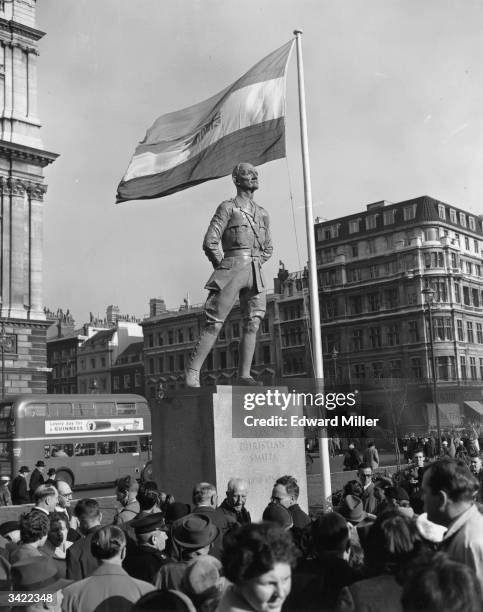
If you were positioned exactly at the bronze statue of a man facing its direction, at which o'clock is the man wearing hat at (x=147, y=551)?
The man wearing hat is roughly at 2 o'clock from the bronze statue of a man.

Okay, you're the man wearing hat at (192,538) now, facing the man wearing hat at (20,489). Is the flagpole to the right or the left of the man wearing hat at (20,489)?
right

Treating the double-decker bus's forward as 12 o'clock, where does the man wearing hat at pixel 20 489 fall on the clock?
The man wearing hat is roughly at 5 o'clock from the double-decker bus.

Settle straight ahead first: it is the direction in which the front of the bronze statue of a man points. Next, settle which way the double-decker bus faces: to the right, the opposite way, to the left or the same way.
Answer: to the left

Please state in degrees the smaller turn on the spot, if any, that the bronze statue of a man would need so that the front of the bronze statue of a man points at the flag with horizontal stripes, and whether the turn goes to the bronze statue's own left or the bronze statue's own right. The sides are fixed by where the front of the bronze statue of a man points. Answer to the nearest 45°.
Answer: approximately 135° to the bronze statue's own left

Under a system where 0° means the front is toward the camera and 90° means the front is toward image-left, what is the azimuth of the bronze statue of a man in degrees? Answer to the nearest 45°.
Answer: approximately 315°

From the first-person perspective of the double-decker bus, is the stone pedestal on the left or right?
on its right

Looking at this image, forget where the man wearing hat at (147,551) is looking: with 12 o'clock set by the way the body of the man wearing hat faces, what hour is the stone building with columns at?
The stone building with columns is roughly at 10 o'clock from the man wearing hat.

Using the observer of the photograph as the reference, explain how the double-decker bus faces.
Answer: facing away from the viewer and to the right of the viewer
